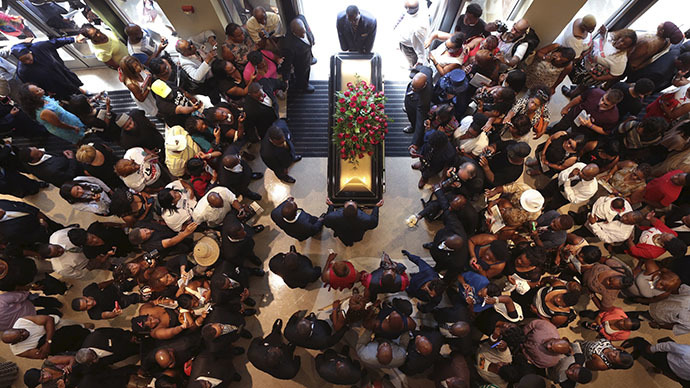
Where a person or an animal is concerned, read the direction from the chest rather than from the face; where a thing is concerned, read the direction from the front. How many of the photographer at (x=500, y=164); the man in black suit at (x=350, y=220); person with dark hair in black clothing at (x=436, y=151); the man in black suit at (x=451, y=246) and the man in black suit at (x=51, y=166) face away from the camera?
1

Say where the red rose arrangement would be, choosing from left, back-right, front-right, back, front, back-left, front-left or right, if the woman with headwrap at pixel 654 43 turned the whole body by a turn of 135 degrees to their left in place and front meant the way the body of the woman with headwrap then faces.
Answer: right

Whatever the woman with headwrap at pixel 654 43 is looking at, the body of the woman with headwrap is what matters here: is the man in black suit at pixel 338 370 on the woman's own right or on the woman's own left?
on the woman's own left

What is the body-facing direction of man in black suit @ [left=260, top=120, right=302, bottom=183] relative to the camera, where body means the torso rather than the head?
to the viewer's right

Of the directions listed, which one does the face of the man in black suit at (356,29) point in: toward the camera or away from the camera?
toward the camera

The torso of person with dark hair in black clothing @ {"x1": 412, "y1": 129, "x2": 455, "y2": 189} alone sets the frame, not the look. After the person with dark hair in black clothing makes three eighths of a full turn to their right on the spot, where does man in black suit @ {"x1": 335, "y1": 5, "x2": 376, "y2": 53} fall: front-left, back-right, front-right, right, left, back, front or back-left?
left

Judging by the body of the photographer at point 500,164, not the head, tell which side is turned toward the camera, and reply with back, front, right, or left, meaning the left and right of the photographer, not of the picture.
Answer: left

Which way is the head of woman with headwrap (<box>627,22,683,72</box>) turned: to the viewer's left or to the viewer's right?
to the viewer's left

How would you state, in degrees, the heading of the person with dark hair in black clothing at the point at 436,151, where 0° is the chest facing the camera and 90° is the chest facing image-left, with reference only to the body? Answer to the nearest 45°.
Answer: approximately 90°

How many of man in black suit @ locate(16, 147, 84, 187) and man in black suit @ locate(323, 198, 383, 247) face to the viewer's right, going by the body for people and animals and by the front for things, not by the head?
1

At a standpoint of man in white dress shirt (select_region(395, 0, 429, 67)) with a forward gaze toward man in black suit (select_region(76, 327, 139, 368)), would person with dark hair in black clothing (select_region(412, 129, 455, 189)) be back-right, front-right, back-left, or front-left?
front-left

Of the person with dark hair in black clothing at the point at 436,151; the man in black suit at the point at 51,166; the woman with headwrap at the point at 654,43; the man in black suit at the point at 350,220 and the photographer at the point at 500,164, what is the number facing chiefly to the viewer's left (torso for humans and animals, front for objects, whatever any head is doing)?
3

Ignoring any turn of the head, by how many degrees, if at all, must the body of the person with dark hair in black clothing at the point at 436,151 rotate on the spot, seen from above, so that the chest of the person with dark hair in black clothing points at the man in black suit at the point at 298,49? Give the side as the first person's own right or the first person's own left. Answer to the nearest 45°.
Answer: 0° — they already face them

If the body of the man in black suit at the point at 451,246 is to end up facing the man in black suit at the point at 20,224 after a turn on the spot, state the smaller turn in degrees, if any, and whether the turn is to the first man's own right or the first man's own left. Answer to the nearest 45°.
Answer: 0° — they already face them

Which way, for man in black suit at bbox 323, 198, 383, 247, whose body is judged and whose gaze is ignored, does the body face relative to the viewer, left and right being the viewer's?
facing away from the viewer

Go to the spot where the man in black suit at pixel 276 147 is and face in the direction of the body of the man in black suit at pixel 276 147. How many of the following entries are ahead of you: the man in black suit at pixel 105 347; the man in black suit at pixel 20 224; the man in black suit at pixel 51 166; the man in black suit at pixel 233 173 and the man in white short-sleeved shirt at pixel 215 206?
0

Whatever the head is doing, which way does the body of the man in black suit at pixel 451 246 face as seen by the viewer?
to the viewer's left

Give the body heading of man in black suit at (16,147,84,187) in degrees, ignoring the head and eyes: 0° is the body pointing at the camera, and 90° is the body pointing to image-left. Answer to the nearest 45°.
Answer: approximately 270°

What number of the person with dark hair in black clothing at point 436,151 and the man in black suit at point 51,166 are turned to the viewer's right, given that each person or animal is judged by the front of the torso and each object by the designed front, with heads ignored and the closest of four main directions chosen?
1

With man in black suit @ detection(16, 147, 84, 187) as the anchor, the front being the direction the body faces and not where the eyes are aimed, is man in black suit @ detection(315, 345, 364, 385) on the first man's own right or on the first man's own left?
on the first man's own right
